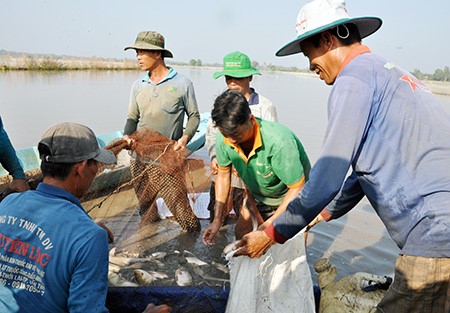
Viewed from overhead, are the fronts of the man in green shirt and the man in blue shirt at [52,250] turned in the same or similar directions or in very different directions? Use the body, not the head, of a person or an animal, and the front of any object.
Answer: very different directions

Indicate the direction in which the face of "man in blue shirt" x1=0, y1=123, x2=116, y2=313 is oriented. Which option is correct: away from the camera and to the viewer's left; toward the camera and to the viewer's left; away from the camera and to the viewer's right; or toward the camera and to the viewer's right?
away from the camera and to the viewer's right

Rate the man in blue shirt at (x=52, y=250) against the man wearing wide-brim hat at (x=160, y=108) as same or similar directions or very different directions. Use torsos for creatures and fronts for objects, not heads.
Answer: very different directions

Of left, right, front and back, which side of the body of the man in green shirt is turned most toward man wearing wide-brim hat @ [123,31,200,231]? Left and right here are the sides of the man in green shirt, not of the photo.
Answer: right

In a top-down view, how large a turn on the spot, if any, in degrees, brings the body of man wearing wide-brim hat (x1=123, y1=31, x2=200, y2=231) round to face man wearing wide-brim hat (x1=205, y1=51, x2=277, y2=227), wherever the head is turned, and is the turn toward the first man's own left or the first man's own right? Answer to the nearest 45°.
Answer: approximately 135° to the first man's own left

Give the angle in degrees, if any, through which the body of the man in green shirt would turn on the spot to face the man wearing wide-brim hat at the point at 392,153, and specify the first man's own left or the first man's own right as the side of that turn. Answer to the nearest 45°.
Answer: approximately 90° to the first man's own left

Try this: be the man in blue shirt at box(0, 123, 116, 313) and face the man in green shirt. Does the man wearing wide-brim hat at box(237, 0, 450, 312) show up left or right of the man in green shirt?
right

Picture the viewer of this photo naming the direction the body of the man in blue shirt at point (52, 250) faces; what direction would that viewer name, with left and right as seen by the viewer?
facing away from the viewer and to the right of the viewer
